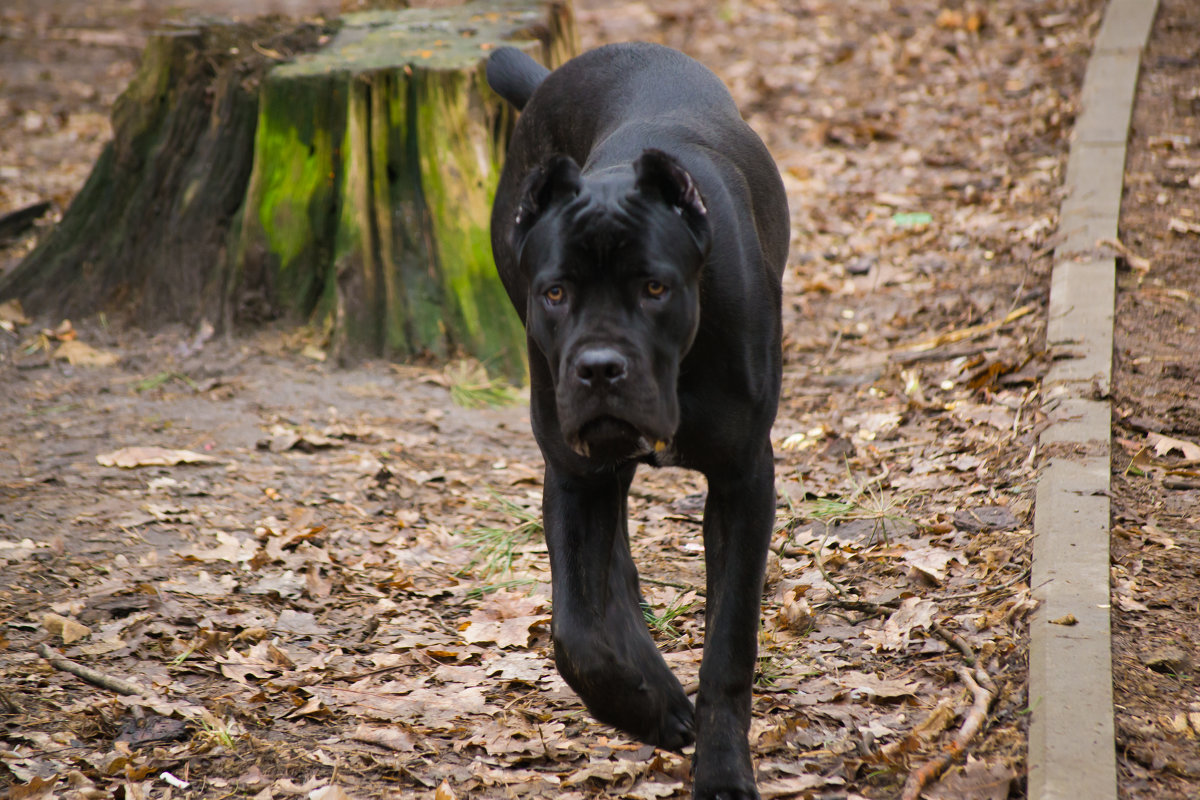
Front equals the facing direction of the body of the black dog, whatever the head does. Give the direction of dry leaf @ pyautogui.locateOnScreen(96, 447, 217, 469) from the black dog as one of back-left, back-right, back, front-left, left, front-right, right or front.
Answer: back-right

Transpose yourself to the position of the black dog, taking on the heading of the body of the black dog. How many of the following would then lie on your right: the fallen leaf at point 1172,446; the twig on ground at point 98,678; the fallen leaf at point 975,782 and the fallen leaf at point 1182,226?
1

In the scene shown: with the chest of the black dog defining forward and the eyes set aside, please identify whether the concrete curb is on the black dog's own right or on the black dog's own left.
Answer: on the black dog's own left

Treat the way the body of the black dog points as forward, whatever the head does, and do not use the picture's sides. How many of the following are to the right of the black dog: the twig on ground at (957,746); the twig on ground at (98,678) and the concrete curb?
1

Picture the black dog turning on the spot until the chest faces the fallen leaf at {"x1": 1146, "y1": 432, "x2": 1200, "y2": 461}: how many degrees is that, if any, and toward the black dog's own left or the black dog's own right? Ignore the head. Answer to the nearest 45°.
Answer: approximately 135° to the black dog's own left

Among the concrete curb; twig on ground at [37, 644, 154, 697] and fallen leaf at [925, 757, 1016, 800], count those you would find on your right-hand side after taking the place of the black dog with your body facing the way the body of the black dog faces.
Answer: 1

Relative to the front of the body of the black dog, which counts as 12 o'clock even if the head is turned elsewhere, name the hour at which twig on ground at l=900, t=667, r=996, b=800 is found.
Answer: The twig on ground is roughly at 10 o'clock from the black dog.

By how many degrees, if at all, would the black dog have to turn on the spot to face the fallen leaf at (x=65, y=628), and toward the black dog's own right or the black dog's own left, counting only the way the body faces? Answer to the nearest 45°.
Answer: approximately 90° to the black dog's own right

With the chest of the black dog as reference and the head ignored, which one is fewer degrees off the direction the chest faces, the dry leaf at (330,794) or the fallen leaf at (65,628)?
the dry leaf

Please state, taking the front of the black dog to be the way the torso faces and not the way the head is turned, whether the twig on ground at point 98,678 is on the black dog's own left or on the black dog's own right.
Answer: on the black dog's own right

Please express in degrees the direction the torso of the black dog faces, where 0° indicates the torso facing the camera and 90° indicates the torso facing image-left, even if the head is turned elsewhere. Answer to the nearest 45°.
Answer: approximately 0°

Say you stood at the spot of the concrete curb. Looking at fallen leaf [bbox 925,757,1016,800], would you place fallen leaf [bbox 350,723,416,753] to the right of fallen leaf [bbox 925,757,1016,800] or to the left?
right

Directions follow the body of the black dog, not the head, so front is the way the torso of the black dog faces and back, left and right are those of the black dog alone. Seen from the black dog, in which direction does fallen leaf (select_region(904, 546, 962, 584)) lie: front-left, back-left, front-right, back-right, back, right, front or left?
back-left
